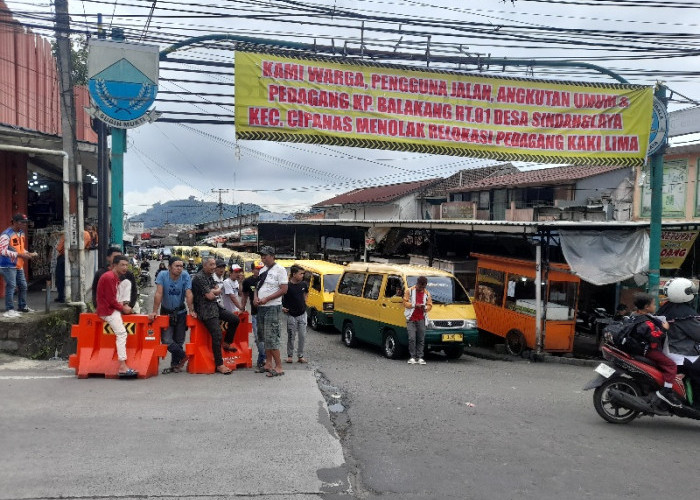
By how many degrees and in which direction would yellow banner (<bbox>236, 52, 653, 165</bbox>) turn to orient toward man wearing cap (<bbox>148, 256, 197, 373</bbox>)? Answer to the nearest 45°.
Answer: approximately 45° to its right

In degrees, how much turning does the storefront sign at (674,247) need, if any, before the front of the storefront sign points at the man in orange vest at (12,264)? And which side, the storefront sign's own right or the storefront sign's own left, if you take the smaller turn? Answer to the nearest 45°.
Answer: approximately 45° to the storefront sign's own right

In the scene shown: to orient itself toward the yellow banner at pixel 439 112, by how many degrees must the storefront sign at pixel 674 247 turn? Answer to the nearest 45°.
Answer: approximately 45° to its right

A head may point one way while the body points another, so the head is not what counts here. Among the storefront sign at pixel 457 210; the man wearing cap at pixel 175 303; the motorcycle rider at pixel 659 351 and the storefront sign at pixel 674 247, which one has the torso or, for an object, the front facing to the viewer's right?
the motorcycle rider

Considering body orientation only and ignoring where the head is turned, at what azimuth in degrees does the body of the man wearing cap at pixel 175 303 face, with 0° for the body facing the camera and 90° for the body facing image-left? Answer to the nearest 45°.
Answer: approximately 0°

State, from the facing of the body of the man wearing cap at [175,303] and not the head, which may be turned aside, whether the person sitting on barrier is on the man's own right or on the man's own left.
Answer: on the man's own right

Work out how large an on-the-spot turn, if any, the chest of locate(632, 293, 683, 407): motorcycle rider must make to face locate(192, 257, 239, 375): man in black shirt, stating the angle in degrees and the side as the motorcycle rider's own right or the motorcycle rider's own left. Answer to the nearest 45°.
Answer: approximately 180°

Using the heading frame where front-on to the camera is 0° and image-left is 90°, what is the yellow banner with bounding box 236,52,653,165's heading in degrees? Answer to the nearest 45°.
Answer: approximately 0°

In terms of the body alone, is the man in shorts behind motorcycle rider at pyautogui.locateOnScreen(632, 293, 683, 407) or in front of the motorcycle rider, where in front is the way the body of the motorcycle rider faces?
behind

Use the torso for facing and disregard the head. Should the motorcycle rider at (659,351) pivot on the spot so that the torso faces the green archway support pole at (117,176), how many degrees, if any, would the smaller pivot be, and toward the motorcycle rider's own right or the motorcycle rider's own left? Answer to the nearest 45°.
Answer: approximately 180°
